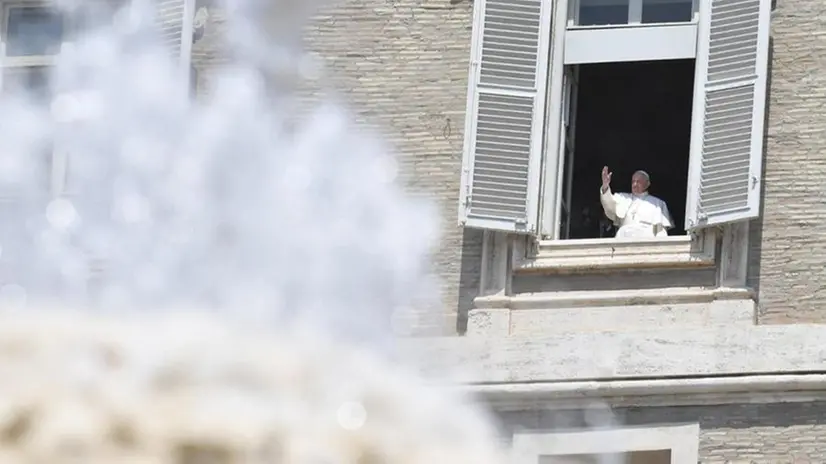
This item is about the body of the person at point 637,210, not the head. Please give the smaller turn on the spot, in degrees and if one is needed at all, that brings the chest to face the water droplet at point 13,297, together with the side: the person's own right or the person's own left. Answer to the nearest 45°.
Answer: approximately 45° to the person's own left

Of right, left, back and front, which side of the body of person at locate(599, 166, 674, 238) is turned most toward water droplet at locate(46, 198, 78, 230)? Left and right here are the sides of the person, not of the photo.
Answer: front

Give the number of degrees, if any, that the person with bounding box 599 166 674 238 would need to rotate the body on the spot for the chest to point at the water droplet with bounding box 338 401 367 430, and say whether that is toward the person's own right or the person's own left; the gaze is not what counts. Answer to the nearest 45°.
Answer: approximately 45° to the person's own left

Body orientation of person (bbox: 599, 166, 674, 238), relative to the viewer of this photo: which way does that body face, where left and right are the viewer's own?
facing the viewer and to the left of the viewer
